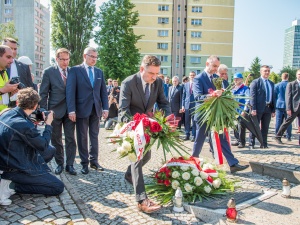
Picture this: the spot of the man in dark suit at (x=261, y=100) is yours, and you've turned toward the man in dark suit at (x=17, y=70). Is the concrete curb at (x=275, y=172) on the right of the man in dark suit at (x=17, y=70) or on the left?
left

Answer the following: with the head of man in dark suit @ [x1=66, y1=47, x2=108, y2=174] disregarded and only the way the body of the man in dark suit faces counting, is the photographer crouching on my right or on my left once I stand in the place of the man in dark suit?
on my right

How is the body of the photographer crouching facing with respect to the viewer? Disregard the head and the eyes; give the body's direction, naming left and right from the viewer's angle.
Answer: facing away from the viewer and to the right of the viewer

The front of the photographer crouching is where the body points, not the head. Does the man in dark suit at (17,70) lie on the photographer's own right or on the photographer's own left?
on the photographer's own left

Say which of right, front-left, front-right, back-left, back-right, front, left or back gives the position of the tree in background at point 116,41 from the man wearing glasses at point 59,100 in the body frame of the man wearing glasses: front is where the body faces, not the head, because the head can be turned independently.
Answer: back-left

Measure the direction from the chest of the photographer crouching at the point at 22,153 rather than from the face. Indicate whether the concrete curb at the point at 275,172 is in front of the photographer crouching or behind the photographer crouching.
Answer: in front

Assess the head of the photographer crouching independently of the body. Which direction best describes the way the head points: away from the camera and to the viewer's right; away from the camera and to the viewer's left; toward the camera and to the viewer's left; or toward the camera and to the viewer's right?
away from the camera and to the viewer's right

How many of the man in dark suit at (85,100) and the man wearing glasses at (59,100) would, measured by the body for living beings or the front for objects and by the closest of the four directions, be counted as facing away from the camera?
0

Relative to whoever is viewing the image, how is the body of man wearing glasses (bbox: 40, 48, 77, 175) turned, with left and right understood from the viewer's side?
facing the viewer and to the right of the viewer

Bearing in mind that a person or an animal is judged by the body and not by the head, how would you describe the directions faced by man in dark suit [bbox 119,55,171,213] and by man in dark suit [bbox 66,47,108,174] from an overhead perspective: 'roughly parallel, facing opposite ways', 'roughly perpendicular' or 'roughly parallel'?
roughly parallel

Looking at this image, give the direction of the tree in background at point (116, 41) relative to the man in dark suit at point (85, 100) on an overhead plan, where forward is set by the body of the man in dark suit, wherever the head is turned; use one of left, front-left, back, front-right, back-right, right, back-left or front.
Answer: back-left

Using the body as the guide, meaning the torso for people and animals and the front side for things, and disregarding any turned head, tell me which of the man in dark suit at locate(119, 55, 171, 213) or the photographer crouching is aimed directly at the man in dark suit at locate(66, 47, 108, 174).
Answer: the photographer crouching
